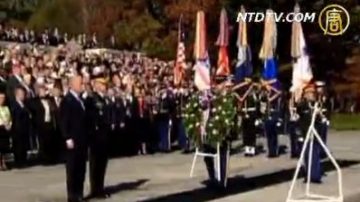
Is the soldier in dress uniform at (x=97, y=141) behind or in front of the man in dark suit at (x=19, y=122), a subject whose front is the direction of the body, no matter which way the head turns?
in front

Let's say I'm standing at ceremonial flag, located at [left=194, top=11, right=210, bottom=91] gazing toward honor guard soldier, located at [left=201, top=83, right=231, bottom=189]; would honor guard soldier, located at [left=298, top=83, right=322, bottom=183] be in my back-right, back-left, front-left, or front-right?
front-left

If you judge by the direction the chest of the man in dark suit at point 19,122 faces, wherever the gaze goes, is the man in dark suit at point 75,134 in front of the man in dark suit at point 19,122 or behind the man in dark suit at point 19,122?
in front

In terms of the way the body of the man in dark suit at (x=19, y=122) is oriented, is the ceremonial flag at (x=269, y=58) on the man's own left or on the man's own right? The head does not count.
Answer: on the man's own left

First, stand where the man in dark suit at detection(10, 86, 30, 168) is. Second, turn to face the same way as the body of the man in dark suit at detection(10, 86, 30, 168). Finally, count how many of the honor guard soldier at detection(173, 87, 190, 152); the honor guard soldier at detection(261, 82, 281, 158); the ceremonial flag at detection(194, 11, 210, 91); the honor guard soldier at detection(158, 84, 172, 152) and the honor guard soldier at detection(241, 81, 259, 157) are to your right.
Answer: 0
